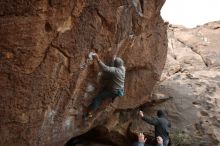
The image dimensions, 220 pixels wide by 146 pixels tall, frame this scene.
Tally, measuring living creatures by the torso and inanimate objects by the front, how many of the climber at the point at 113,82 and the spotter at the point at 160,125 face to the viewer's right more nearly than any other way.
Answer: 0

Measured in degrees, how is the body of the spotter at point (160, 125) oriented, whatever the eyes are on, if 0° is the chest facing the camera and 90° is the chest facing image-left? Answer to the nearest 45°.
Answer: approximately 135°

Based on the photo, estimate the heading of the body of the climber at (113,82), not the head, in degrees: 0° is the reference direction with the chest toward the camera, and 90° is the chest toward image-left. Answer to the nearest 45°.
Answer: approximately 135°

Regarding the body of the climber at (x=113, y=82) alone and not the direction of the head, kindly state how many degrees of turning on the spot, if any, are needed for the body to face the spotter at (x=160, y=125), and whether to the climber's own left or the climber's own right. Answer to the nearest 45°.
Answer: approximately 90° to the climber's own right
